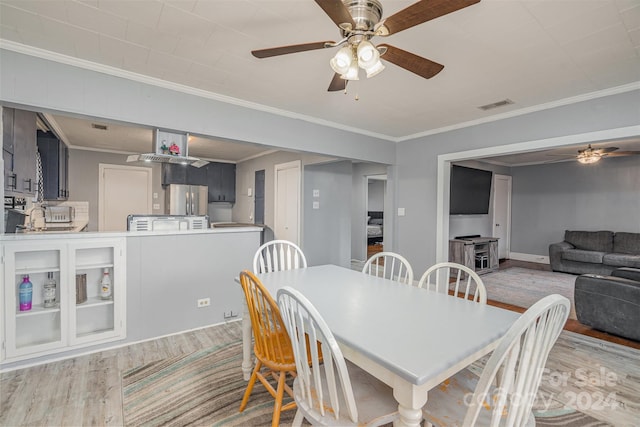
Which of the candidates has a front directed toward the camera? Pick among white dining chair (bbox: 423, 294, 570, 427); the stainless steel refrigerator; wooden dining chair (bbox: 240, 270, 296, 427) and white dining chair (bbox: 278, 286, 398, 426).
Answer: the stainless steel refrigerator

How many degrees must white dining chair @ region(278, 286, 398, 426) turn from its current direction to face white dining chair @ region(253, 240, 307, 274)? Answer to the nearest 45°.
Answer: approximately 45° to its left

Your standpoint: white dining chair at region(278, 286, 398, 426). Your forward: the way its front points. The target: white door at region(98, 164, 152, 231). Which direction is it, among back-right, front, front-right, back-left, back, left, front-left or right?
left

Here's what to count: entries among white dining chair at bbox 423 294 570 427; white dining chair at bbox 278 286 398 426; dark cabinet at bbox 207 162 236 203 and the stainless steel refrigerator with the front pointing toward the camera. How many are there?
2

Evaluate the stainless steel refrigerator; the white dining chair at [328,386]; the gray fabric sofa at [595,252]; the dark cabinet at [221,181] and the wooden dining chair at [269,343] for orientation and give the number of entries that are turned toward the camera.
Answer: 3

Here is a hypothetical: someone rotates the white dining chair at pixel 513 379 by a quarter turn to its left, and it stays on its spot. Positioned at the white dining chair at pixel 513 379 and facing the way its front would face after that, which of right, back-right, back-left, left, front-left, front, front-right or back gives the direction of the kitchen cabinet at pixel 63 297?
front-right

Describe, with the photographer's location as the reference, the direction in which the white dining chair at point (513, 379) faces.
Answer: facing away from the viewer and to the left of the viewer

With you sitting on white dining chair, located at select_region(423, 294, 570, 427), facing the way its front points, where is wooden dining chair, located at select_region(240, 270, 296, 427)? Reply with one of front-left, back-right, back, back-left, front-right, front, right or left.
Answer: front-left

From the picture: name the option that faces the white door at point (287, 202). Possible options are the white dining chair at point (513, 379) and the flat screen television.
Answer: the white dining chair

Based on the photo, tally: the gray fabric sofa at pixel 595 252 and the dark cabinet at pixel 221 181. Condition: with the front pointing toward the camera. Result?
2

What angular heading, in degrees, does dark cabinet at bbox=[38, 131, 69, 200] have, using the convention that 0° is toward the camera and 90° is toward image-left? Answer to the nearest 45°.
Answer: approximately 315°

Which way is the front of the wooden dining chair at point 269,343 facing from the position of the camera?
facing away from the viewer and to the right of the viewer

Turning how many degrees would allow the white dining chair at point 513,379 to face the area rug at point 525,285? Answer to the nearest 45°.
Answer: approximately 45° to its right

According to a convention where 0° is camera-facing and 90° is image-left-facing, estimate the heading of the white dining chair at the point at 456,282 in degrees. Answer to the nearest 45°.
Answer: approximately 45°

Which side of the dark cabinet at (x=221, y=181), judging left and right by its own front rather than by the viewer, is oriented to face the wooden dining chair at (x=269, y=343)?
front
